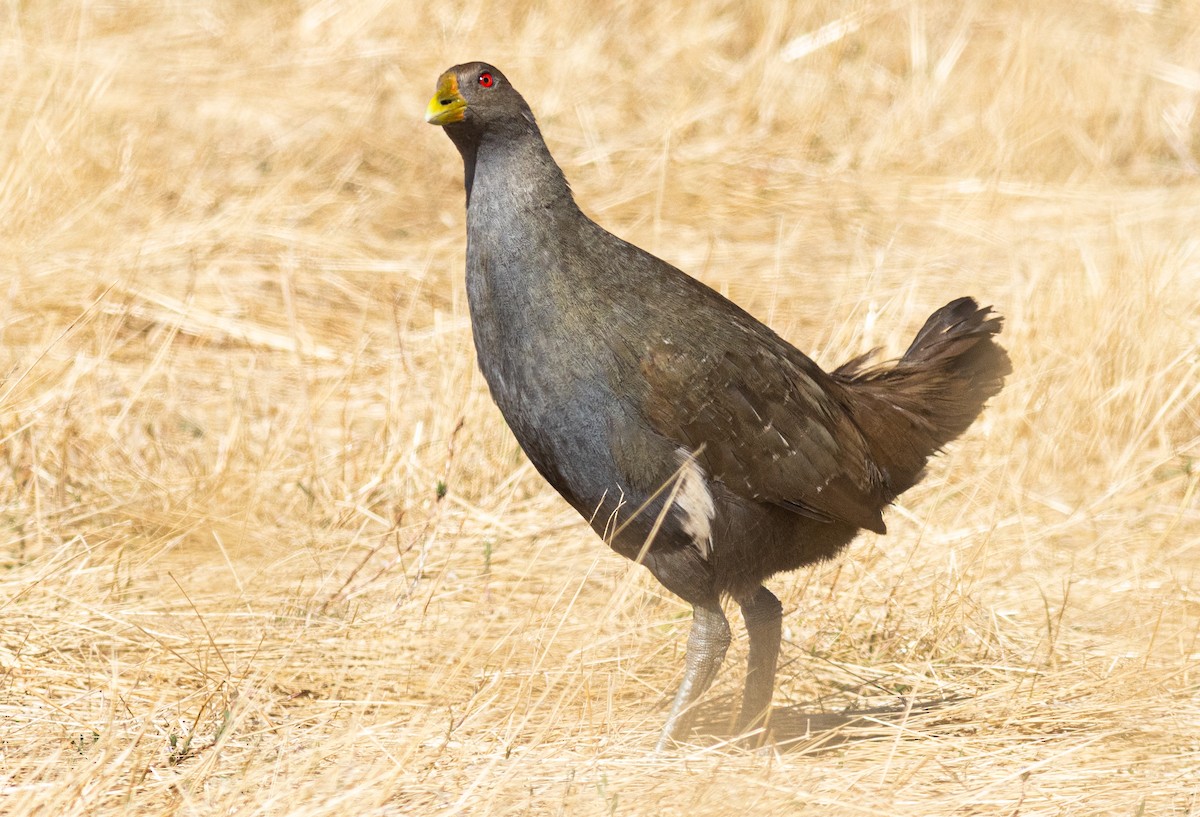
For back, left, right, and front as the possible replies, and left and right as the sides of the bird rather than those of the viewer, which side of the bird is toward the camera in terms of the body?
left
